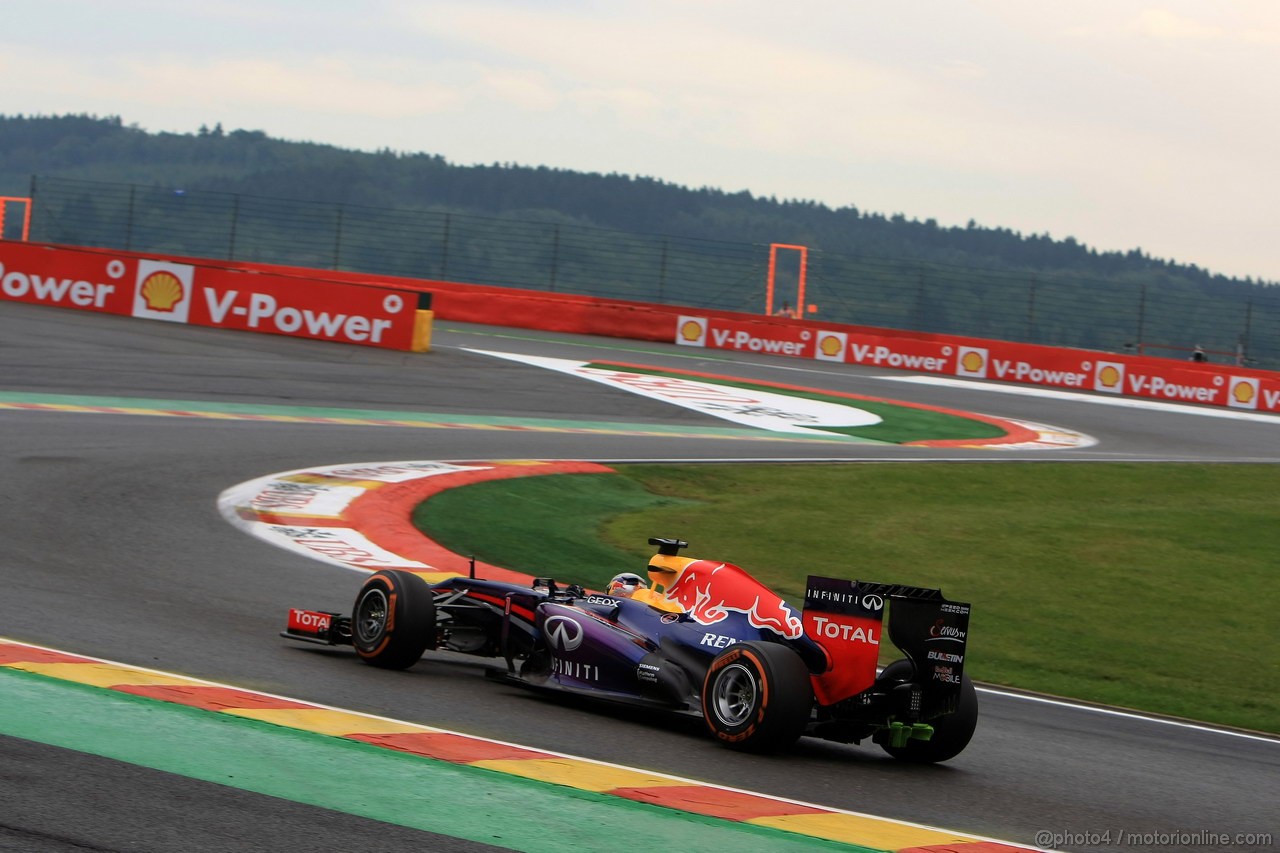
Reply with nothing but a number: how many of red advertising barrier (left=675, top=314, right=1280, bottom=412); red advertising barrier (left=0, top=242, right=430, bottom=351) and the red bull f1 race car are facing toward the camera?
2

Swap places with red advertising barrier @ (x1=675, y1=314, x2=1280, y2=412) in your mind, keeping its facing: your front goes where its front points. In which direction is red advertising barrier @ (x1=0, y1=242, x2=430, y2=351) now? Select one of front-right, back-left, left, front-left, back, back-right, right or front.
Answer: front-right

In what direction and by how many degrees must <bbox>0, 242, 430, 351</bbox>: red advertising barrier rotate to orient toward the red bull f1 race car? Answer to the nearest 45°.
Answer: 0° — it already faces it

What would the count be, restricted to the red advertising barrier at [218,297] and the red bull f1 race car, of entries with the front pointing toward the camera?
1

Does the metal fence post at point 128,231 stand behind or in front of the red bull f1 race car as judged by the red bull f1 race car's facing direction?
in front

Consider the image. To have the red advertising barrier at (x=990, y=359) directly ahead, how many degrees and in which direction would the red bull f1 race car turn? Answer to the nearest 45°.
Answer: approximately 45° to its right
